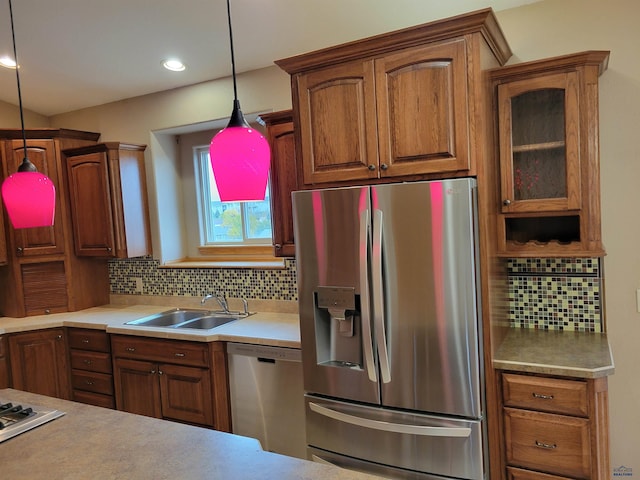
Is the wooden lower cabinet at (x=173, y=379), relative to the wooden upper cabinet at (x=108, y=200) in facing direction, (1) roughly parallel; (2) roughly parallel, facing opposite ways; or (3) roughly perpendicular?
roughly parallel

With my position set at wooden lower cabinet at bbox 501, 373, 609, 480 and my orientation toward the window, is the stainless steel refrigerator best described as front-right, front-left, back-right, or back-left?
front-left

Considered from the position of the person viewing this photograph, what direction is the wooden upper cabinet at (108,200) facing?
facing the viewer and to the left of the viewer

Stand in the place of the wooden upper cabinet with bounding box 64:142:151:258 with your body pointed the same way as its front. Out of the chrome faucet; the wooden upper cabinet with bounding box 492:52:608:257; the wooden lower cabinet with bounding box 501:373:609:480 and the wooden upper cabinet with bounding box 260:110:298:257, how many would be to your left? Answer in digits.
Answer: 4

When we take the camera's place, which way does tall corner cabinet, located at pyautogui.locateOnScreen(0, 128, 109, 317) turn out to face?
facing the viewer

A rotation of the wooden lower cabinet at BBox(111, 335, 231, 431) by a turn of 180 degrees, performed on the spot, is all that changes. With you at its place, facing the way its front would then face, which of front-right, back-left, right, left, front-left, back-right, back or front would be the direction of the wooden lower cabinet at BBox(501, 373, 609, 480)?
right

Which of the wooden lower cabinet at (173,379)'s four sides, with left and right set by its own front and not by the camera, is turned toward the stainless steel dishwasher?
left

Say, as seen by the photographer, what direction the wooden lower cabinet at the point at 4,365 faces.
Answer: facing the viewer and to the right of the viewer

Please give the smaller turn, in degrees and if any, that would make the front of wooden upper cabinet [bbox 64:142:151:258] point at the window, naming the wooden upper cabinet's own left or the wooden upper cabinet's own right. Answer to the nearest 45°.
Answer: approximately 135° to the wooden upper cabinet's own left

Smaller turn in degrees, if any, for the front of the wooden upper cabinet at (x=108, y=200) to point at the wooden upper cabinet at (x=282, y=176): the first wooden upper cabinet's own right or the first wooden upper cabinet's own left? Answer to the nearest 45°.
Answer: approximately 90° to the first wooden upper cabinet's own left
